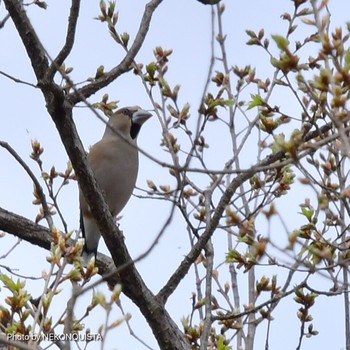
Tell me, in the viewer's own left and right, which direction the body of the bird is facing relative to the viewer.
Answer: facing the viewer and to the right of the viewer
